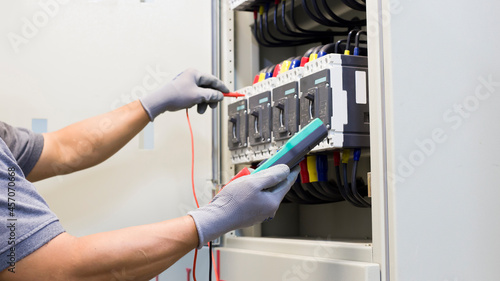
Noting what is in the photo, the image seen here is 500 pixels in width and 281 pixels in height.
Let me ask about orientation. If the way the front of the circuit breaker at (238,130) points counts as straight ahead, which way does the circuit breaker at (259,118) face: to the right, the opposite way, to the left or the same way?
the same way

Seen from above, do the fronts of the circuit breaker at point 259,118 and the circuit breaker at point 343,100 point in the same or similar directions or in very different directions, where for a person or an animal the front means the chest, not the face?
same or similar directions

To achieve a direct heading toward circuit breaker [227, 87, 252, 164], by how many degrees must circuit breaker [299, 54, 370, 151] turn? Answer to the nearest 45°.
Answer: approximately 90° to its right

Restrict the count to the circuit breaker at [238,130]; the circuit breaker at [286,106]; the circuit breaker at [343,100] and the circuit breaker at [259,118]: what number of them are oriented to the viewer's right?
0

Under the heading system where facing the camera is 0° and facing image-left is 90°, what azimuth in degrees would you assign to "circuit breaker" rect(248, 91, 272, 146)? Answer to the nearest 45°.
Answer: approximately 45°

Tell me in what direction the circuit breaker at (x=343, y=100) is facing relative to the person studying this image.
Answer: facing the viewer and to the left of the viewer

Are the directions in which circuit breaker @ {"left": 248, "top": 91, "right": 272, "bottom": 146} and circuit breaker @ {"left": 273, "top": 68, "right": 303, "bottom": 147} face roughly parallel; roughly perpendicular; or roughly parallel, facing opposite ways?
roughly parallel

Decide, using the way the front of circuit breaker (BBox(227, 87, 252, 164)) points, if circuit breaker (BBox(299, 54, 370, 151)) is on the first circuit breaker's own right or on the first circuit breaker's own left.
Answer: on the first circuit breaker's own left
